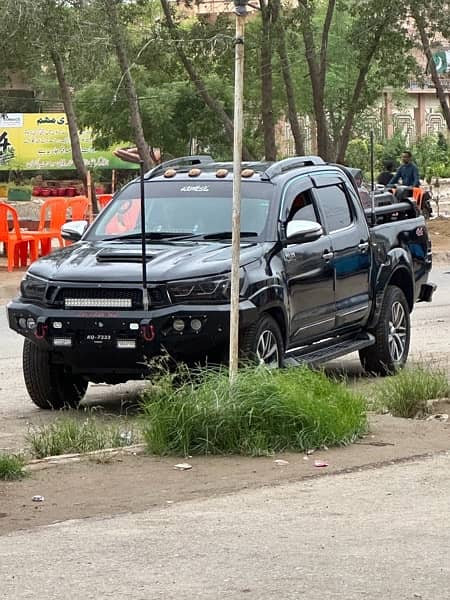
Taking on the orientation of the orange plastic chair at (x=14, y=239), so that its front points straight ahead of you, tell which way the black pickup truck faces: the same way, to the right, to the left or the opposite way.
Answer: to the right

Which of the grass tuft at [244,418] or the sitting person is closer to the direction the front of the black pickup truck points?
the grass tuft

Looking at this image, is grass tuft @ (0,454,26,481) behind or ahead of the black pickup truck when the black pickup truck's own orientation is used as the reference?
ahead

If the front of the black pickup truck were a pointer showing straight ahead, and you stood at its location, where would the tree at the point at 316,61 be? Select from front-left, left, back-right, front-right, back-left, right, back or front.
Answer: back-right

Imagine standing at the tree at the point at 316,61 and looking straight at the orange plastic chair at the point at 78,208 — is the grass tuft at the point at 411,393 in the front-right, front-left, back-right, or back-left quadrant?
front-left

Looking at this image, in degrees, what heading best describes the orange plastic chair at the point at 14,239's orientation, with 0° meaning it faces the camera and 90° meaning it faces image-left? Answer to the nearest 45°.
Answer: approximately 315°

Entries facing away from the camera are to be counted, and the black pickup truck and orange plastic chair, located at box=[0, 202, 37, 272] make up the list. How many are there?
0

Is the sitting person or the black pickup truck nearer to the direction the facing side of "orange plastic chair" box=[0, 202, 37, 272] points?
the black pickup truck

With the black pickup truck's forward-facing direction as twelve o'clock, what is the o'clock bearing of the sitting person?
The sitting person is roughly at 5 o'clock from the black pickup truck.

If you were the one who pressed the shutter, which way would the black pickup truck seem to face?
facing the viewer and to the left of the viewer

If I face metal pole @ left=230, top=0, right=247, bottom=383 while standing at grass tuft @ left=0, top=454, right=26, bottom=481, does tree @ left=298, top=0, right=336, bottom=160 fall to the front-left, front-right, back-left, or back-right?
front-left

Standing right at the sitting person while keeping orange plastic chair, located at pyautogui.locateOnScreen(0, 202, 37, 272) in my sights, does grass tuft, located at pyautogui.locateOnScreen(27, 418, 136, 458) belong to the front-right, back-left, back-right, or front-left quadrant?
front-left

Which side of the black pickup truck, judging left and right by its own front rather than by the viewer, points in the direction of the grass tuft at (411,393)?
left
